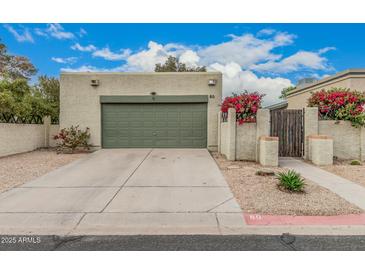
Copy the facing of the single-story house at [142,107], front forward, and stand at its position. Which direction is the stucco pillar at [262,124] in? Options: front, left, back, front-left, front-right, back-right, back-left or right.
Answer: front-left

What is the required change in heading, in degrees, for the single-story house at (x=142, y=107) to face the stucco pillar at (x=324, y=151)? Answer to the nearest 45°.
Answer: approximately 45° to its left

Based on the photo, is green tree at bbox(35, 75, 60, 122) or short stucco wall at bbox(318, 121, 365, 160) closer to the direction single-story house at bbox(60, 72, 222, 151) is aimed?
the short stucco wall

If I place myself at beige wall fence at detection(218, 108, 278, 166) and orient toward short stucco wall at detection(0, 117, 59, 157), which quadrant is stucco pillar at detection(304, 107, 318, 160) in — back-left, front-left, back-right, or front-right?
back-right

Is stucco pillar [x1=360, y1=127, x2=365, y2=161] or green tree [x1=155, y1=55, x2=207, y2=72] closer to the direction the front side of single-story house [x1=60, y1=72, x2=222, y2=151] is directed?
the stucco pillar

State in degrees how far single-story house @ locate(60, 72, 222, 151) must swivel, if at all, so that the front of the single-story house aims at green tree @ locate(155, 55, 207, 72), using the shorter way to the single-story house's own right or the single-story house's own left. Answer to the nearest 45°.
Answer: approximately 180°

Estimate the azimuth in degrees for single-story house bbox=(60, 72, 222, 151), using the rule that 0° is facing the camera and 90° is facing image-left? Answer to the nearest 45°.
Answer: approximately 0°

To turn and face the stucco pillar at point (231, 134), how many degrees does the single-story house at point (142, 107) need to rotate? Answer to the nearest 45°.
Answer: approximately 45° to its left

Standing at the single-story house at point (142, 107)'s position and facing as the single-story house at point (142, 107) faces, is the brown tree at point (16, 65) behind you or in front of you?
behind

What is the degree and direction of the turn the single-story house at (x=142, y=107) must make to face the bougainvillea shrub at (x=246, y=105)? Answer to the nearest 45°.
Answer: approximately 45° to its left

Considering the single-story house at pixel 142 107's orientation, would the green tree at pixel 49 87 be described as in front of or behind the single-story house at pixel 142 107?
behind

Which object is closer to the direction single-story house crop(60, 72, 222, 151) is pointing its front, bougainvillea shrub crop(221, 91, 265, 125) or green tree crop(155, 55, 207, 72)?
the bougainvillea shrub

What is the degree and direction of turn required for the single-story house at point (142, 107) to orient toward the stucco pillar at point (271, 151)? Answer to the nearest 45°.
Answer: approximately 45° to its left

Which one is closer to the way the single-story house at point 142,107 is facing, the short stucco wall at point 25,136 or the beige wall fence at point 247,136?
the beige wall fence

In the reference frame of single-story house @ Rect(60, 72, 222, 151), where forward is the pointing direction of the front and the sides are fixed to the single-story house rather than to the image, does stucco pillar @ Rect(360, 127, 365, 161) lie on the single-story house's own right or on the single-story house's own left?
on the single-story house's own left
